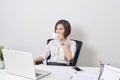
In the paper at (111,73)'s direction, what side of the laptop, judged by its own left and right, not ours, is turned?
right

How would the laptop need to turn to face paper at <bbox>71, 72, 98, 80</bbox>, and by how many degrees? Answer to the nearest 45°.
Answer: approximately 45° to its right

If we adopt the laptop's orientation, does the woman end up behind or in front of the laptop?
in front

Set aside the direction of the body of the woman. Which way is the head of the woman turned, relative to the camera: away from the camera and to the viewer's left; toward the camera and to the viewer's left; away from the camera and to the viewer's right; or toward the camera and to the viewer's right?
toward the camera and to the viewer's left

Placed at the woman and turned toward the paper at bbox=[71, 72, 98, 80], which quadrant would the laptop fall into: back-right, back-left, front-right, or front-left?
front-right

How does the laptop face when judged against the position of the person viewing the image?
facing away from the viewer and to the right of the viewer
